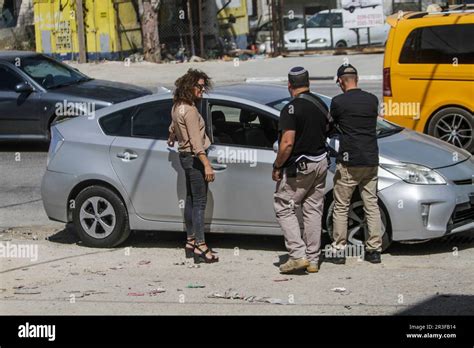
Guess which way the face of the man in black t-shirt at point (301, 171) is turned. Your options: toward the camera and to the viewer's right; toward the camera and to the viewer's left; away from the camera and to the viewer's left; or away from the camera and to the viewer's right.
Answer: away from the camera and to the viewer's left

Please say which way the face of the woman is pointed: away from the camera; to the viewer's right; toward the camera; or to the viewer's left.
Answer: to the viewer's right

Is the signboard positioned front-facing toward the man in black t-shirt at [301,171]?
yes

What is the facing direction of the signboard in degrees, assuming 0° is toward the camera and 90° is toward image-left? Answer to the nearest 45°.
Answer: approximately 0°

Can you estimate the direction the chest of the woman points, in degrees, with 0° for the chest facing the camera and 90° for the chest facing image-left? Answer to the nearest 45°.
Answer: approximately 270°

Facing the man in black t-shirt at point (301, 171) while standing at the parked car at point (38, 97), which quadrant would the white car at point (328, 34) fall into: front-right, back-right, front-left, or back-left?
back-left
